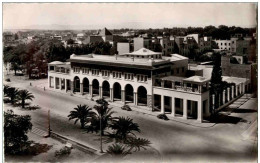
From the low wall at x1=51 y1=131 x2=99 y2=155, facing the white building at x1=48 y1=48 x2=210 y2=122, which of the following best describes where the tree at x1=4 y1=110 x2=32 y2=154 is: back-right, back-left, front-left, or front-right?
back-left

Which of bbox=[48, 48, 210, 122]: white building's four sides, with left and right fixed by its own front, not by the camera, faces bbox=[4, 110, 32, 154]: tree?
front

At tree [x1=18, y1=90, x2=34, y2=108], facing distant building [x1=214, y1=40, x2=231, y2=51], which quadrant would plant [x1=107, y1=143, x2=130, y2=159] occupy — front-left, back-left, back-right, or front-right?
back-right

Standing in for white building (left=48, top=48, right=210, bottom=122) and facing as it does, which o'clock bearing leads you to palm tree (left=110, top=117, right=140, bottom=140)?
The palm tree is roughly at 11 o'clock from the white building.

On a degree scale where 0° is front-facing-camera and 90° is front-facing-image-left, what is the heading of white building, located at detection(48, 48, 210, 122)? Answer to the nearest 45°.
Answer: approximately 45°

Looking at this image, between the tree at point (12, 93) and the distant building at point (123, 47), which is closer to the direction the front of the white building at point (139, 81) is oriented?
the tree
